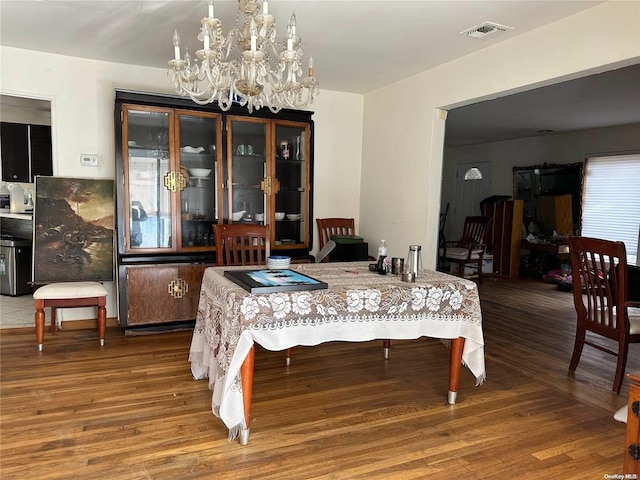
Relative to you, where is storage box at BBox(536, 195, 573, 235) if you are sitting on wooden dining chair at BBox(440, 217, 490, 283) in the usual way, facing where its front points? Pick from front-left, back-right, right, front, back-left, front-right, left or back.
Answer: back

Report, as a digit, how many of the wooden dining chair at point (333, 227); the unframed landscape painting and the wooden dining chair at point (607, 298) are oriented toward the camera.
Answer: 2

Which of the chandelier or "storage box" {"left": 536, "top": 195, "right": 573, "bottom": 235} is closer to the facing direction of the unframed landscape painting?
the chandelier

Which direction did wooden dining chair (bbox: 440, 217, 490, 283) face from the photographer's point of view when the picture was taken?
facing the viewer and to the left of the viewer

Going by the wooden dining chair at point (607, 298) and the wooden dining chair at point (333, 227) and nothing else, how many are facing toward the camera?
1

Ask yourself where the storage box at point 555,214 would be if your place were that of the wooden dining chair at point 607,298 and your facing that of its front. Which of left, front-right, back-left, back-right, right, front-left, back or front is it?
front-left

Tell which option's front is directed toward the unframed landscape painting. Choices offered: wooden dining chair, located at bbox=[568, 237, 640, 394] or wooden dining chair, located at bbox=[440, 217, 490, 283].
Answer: wooden dining chair, located at bbox=[440, 217, 490, 283]

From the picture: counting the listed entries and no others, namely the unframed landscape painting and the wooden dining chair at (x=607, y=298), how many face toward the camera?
1

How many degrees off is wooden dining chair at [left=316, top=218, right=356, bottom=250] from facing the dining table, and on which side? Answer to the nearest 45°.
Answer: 0° — it already faces it

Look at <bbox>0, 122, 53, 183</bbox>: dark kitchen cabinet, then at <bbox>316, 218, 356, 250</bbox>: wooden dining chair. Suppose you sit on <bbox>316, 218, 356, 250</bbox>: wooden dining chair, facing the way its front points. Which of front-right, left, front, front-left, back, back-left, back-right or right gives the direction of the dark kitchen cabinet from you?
right

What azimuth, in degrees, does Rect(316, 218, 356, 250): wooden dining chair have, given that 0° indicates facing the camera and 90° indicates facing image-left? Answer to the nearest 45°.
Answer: approximately 0°

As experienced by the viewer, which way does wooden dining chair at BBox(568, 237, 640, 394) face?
facing away from the viewer and to the right of the viewer
